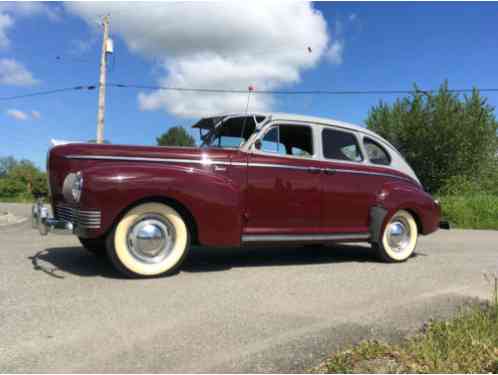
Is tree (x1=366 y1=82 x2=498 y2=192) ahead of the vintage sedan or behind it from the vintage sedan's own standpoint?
behind

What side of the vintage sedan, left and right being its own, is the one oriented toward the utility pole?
right

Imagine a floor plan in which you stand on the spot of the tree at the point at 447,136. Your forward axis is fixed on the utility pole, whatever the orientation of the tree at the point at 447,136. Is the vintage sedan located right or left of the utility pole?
left

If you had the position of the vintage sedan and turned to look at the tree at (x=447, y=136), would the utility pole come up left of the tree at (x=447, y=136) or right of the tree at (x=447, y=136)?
left
